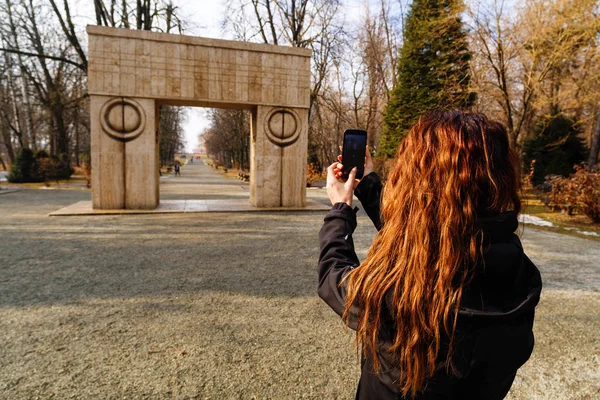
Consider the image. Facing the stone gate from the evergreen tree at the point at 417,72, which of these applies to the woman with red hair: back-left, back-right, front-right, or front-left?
front-left

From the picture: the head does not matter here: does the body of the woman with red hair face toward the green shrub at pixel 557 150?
no

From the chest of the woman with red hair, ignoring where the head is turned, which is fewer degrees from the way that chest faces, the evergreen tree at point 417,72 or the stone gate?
the stone gate

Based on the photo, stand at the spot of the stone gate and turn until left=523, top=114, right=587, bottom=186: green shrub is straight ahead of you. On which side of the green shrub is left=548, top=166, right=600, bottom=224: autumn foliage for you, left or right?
right

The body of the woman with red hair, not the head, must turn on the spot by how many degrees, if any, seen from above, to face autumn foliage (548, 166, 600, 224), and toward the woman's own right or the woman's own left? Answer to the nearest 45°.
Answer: approximately 45° to the woman's own right

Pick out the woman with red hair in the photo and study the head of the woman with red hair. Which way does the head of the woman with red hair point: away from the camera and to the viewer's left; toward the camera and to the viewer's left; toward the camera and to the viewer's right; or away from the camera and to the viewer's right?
away from the camera and to the viewer's left

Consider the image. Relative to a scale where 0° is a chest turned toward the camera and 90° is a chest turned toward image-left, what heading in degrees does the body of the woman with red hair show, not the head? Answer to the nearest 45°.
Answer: approximately 135°

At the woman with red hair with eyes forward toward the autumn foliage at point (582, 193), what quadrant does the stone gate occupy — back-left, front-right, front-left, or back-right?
front-left

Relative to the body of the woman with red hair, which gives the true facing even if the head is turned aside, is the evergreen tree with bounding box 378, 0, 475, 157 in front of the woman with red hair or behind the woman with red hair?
in front

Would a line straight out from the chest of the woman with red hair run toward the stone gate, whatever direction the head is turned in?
yes

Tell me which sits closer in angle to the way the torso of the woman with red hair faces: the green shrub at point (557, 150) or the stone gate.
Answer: the stone gate

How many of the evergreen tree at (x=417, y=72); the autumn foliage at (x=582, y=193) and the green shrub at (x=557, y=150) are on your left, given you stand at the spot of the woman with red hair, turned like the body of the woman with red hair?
0
